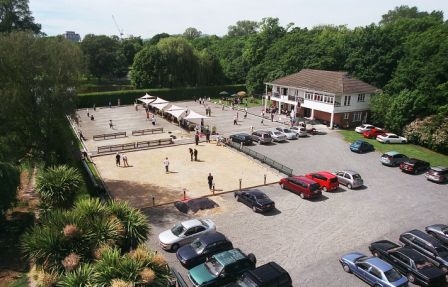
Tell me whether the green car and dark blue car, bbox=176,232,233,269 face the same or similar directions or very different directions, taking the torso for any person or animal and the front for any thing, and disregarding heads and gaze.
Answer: same or similar directions

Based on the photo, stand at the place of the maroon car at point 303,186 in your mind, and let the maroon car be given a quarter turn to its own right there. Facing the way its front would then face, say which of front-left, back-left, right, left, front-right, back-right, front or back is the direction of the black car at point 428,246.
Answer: right

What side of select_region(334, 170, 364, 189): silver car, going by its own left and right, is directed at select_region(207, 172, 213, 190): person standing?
left

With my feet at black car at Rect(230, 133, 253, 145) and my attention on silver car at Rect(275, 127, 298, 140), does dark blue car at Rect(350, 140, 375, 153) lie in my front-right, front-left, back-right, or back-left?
front-right

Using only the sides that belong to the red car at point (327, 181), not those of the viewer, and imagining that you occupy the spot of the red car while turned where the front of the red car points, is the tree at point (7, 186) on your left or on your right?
on your left

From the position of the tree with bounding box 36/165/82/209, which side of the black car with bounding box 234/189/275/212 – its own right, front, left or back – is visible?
left

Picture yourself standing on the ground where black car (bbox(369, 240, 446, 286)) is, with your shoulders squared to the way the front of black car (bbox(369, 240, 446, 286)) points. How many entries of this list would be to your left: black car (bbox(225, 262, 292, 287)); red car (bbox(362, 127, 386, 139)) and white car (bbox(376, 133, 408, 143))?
1

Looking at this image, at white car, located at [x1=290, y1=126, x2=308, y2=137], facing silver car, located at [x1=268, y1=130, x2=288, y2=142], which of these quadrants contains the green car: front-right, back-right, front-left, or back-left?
front-left

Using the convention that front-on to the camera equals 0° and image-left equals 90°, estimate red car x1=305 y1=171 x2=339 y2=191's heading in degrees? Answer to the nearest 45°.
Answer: approximately 135°

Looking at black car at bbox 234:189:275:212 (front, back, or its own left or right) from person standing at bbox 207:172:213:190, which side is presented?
front

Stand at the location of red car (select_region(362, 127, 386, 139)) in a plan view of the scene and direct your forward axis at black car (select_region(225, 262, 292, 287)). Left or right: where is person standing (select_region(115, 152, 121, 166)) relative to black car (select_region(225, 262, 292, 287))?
right
